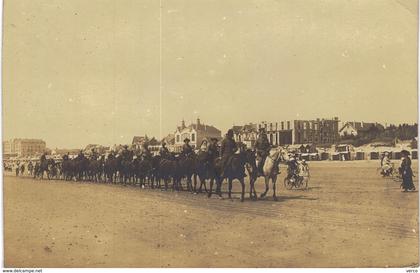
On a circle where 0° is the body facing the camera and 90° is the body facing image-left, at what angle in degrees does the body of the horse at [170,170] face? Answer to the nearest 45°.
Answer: approximately 315°

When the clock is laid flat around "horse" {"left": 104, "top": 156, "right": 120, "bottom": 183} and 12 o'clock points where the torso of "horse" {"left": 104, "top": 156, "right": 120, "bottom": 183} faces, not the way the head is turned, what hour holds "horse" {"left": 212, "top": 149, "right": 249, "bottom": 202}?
"horse" {"left": 212, "top": 149, "right": 249, "bottom": 202} is roughly at 11 o'clock from "horse" {"left": 104, "top": 156, "right": 120, "bottom": 183}.

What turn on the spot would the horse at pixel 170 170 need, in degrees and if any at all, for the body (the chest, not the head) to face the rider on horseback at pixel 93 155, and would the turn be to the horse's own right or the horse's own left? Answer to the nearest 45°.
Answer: approximately 135° to the horse's own right

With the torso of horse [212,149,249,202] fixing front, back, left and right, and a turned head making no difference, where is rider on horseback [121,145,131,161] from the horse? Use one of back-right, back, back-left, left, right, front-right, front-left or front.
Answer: back-right

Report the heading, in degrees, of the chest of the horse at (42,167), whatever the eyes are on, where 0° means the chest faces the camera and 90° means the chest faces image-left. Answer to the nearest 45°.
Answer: approximately 315°
